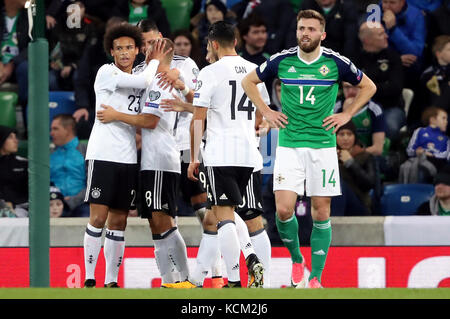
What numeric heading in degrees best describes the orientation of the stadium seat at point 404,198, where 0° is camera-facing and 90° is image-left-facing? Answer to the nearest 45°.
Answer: approximately 0°

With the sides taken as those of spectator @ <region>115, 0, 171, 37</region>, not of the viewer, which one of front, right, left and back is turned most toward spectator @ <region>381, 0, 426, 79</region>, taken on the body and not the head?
left

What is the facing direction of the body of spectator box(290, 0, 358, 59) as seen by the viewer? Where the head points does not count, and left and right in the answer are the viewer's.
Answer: facing the viewer

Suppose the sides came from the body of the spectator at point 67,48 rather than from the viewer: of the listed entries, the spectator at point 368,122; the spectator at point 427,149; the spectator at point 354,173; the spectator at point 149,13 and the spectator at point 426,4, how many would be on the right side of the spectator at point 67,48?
0

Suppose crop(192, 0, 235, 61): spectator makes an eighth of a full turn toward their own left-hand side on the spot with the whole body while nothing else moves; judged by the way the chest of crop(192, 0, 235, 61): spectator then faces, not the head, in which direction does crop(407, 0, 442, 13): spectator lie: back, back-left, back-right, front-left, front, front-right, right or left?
left

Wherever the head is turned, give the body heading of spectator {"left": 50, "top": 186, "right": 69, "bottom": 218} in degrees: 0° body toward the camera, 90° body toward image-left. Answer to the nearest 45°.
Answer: approximately 0°

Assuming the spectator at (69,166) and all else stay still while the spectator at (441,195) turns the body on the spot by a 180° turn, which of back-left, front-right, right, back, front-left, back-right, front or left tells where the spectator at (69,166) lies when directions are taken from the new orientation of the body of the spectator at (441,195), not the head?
back-left

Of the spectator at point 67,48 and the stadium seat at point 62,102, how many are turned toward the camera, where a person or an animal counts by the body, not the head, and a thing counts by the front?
2

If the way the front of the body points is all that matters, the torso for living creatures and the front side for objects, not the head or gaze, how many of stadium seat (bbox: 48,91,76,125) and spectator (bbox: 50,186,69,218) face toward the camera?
2

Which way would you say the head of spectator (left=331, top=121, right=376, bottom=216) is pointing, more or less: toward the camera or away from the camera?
toward the camera

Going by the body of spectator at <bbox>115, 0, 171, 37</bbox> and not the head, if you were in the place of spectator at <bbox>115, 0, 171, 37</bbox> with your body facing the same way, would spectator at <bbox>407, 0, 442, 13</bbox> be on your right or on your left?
on your left

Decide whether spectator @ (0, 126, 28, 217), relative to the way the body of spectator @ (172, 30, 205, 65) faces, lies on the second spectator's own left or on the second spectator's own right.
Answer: on the second spectator's own right

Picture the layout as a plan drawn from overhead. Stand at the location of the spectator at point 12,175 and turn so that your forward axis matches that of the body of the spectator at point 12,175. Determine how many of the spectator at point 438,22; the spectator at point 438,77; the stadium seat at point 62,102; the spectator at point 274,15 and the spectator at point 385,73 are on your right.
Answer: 0
